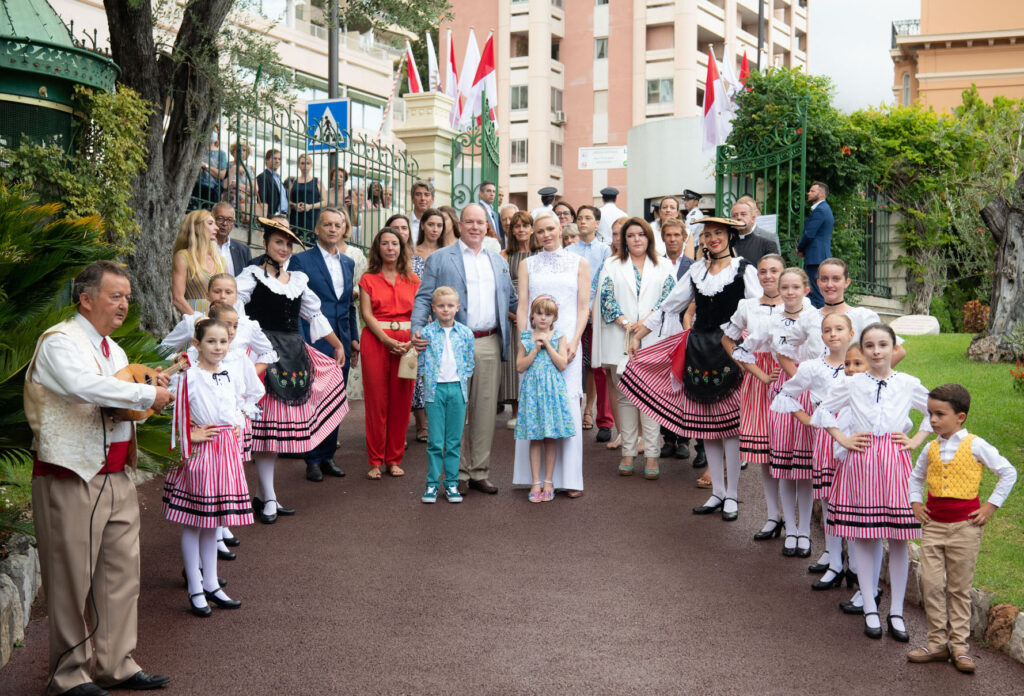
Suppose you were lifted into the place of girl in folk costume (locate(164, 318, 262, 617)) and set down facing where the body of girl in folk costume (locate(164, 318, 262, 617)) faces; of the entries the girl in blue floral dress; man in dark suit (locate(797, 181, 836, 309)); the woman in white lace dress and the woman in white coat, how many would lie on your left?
4

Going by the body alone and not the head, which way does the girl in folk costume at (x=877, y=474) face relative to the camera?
toward the camera

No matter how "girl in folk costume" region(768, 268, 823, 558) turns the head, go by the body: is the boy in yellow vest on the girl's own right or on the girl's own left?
on the girl's own left

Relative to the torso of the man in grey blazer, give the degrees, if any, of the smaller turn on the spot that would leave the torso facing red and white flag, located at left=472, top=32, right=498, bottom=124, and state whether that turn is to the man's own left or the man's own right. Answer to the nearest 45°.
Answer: approximately 180°

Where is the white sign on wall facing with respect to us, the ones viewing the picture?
facing the viewer

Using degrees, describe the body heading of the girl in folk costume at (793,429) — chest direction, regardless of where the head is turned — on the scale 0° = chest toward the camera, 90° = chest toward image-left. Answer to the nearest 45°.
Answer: approximately 45°

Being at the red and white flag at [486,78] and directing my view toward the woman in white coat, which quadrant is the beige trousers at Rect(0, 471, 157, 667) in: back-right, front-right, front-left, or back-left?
front-right

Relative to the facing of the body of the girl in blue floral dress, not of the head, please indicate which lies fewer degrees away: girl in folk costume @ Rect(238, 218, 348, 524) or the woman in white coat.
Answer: the girl in folk costume

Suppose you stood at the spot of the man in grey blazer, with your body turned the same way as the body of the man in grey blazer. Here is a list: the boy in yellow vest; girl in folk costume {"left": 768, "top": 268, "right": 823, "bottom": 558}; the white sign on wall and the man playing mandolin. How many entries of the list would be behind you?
1

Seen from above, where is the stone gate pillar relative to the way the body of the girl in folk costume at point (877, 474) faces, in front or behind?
behind

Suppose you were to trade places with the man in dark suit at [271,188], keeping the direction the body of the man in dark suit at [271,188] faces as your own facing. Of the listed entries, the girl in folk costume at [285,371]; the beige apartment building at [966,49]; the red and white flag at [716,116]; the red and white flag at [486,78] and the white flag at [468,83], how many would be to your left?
4

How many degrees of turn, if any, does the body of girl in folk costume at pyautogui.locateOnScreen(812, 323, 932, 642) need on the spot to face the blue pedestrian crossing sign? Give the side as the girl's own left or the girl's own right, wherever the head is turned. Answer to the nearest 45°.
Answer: approximately 135° to the girl's own right

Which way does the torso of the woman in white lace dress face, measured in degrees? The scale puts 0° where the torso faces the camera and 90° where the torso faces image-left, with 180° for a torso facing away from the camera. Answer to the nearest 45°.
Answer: approximately 0°

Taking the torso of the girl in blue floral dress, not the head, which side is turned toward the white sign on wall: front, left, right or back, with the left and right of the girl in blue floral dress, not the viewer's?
back

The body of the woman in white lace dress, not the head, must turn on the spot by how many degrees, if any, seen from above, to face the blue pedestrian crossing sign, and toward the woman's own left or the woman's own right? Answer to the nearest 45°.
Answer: approximately 135° to the woman's own right

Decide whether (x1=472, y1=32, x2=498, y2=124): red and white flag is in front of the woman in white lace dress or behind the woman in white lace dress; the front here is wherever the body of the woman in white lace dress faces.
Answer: behind

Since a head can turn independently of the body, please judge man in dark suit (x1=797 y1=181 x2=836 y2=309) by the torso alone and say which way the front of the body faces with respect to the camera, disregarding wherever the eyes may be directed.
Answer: to the viewer's left
